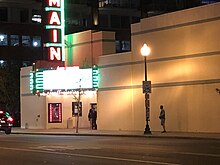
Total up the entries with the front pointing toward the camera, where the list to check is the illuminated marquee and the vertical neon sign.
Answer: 2

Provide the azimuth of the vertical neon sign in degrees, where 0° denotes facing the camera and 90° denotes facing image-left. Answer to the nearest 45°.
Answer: approximately 0°

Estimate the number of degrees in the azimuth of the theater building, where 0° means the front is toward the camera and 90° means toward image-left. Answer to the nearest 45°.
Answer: approximately 45°

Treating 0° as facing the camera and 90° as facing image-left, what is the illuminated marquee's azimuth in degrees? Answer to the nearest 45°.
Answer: approximately 0°
